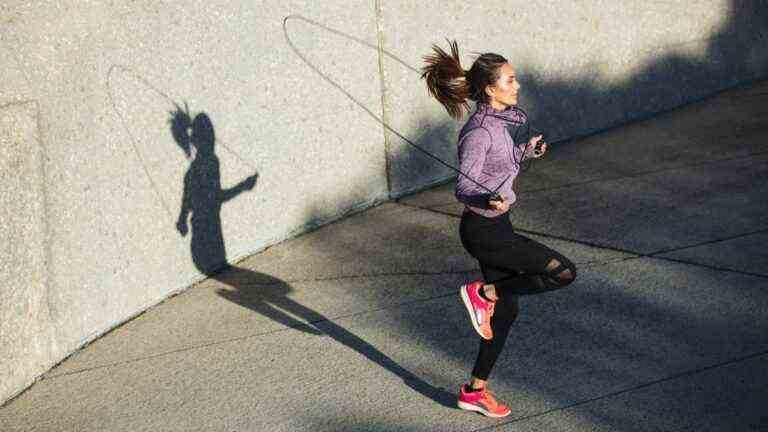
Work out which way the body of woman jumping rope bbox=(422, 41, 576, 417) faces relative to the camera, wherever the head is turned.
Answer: to the viewer's right

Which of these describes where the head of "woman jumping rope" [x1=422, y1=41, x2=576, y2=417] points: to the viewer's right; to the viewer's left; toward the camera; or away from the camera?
to the viewer's right
